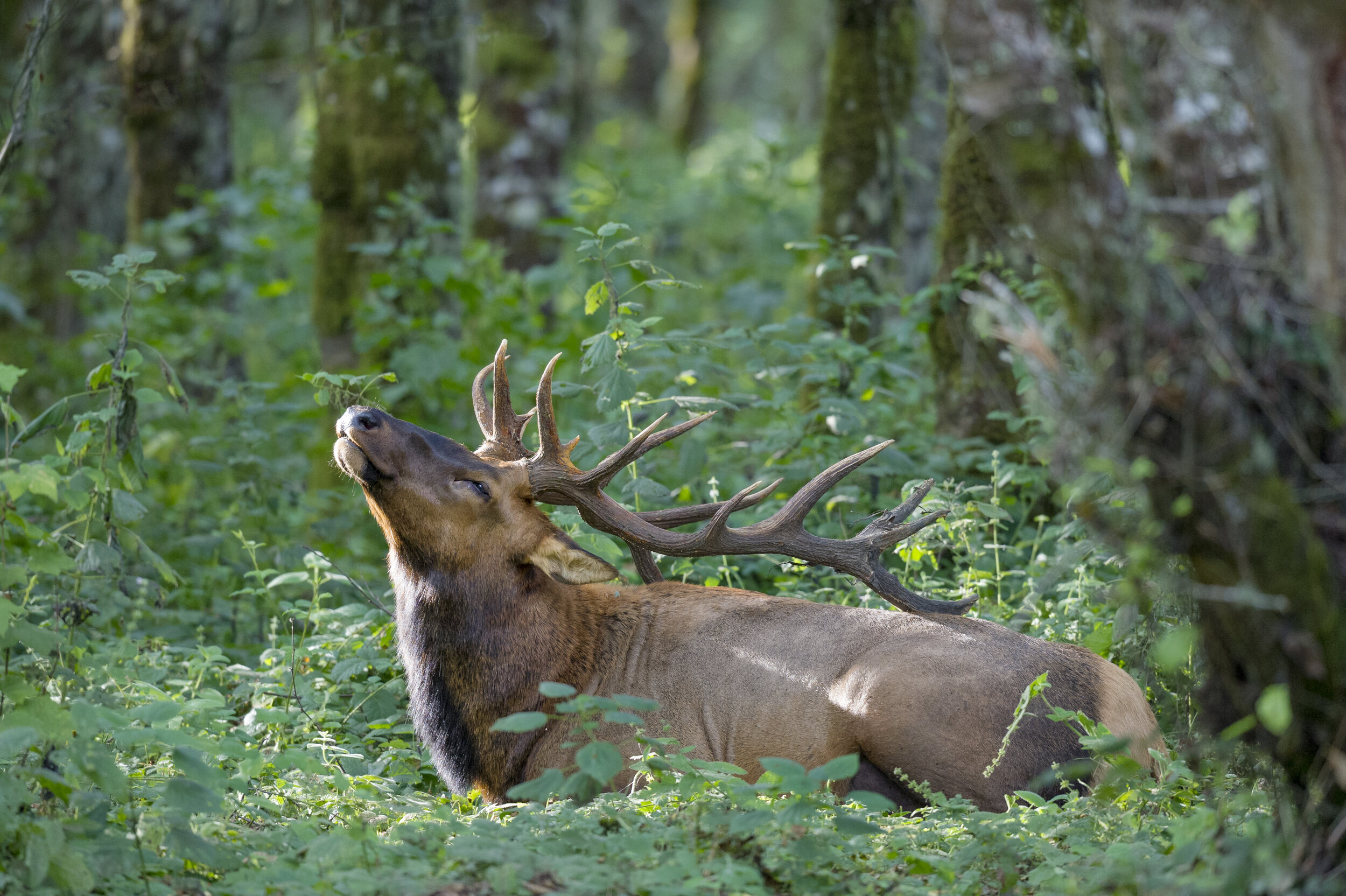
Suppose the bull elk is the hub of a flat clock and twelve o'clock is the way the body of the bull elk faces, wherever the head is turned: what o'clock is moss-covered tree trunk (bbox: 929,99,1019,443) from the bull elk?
The moss-covered tree trunk is roughly at 4 o'clock from the bull elk.

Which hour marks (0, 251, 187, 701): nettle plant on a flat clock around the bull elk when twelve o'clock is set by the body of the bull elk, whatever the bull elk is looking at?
The nettle plant is roughly at 12 o'clock from the bull elk.

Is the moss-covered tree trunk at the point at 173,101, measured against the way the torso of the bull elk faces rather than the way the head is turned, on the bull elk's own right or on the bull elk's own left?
on the bull elk's own right

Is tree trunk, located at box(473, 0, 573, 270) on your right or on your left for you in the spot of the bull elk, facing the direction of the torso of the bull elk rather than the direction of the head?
on your right

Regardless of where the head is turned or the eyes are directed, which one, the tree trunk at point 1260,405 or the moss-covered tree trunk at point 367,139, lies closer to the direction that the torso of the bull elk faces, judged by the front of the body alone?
the moss-covered tree trunk

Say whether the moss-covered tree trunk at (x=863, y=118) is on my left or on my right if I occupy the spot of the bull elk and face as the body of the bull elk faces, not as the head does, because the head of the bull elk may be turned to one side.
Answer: on my right

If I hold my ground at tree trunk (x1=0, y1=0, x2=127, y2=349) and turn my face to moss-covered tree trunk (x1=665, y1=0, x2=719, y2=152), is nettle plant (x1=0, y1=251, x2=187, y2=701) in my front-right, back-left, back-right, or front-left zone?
back-right

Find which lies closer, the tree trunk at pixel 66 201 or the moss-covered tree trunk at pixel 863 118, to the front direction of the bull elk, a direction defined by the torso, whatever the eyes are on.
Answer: the tree trunk

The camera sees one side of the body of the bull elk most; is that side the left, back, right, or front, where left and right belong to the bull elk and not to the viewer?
left

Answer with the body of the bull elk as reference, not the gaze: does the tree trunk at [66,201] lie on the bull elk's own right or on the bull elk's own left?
on the bull elk's own right
